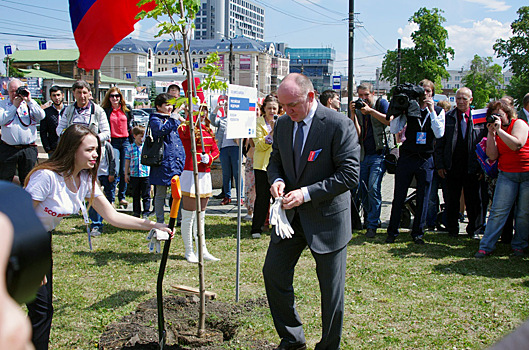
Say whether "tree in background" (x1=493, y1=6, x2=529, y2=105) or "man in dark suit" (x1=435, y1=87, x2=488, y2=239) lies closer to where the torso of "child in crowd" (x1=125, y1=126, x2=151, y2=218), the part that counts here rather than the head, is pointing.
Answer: the man in dark suit

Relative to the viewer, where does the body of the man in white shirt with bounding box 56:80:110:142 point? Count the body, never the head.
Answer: toward the camera

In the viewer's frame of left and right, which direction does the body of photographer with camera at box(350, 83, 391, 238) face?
facing the viewer and to the left of the viewer

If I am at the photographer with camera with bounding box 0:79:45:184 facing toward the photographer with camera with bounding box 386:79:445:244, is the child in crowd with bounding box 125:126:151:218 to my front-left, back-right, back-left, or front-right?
front-left

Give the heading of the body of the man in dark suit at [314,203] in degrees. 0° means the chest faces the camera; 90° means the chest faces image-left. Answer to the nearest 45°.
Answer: approximately 45°

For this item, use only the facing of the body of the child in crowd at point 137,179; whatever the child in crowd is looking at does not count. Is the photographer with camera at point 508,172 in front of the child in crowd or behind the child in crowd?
in front

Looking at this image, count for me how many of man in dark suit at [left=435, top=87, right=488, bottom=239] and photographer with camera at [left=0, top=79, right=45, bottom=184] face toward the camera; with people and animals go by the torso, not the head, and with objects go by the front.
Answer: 2

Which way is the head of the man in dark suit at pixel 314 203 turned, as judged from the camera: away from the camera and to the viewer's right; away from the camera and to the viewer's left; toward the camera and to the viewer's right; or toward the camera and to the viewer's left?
toward the camera and to the viewer's left

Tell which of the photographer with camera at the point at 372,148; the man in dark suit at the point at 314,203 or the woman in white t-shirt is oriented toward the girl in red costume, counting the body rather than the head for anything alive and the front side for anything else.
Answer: the photographer with camera

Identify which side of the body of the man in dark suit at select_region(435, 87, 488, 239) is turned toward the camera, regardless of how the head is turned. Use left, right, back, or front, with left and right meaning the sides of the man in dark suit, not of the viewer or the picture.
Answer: front

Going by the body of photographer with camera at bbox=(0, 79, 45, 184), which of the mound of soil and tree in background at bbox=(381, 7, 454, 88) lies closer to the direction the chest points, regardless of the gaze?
the mound of soil

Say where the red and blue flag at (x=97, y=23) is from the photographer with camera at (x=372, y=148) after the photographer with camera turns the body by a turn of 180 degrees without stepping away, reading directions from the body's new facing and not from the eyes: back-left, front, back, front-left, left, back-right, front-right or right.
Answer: back

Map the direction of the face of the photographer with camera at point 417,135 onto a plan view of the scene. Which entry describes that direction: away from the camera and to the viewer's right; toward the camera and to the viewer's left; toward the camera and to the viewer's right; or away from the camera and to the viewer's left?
toward the camera and to the viewer's left

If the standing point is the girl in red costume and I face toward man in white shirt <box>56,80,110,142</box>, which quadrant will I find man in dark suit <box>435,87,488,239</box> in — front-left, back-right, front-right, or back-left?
back-right
